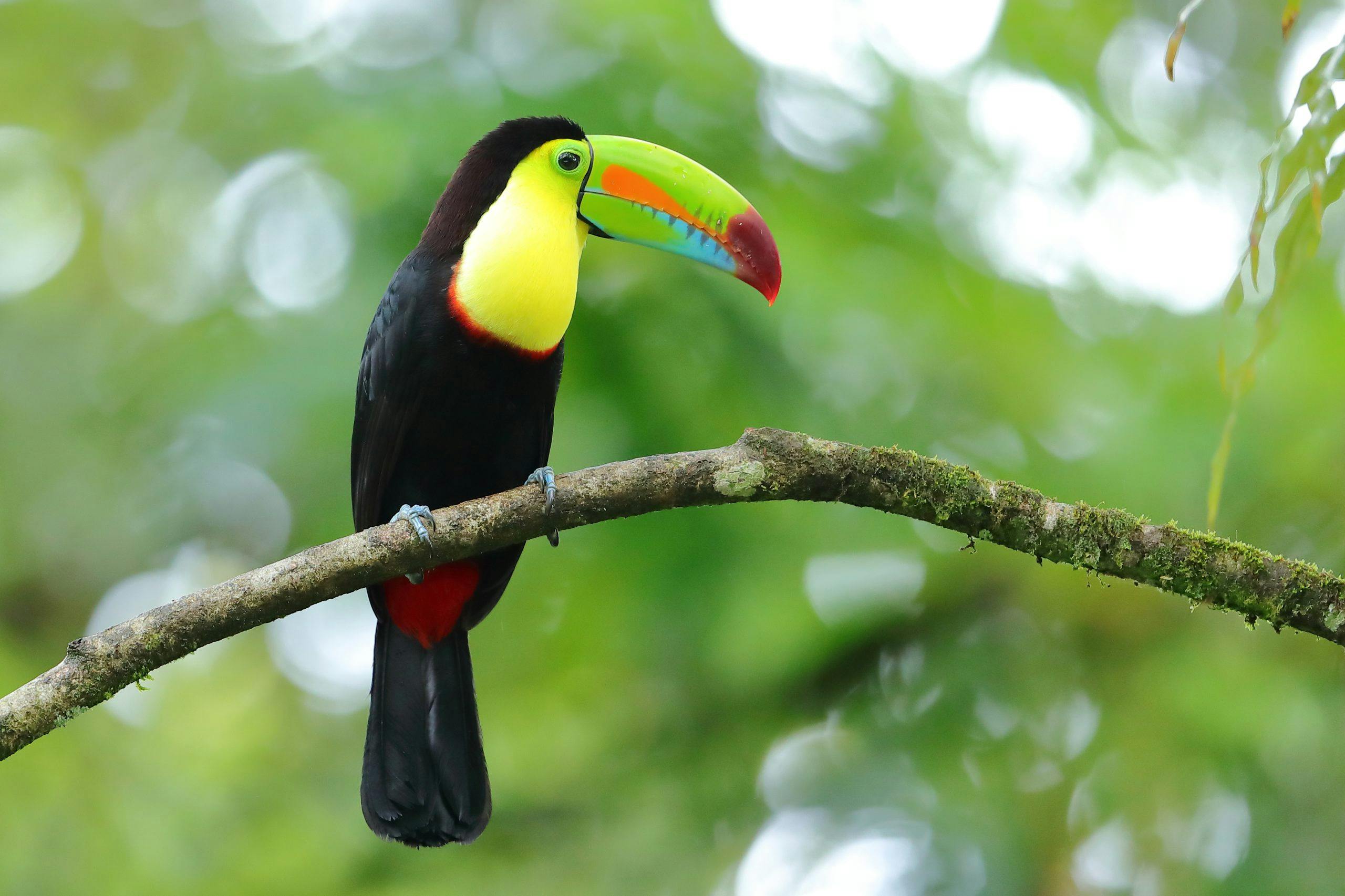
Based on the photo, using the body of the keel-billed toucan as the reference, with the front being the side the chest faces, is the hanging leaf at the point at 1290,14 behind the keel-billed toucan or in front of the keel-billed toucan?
in front

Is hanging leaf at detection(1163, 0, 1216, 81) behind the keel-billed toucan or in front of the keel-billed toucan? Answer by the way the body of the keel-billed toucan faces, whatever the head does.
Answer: in front
